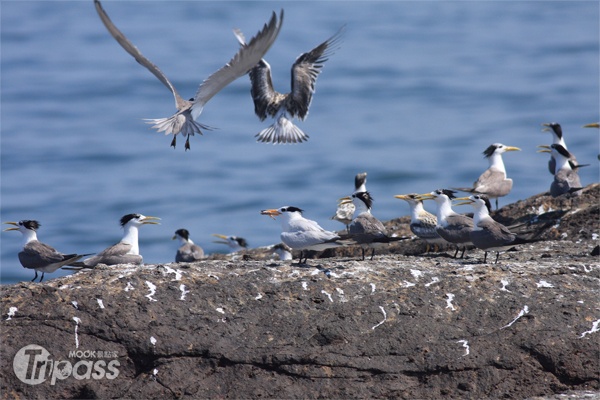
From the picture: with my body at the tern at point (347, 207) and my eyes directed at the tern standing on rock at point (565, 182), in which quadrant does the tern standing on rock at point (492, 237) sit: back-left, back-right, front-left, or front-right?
front-right

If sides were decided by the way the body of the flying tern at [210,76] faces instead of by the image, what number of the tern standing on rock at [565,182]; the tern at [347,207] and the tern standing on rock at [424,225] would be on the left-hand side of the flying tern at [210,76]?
0

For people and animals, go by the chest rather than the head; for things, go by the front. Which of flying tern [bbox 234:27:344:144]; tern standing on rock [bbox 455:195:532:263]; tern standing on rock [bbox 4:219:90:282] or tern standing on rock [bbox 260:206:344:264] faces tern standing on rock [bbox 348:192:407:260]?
tern standing on rock [bbox 455:195:532:263]

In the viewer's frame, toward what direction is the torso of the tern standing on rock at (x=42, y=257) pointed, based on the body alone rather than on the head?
to the viewer's left

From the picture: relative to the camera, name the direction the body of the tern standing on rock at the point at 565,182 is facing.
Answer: to the viewer's left

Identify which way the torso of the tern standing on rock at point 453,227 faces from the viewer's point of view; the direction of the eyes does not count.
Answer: to the viewer's left

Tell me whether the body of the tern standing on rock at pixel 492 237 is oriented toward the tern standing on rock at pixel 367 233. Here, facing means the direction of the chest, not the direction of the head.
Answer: yes

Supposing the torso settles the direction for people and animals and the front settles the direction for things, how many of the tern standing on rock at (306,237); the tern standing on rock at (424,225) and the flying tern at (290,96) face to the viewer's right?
0

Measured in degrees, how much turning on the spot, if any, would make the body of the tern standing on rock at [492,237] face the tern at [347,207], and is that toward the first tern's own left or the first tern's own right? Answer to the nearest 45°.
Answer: approximately 45° to the first tern's own right

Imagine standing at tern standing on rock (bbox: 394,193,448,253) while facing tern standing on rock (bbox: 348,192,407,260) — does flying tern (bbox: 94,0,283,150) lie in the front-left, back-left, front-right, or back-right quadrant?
front-right

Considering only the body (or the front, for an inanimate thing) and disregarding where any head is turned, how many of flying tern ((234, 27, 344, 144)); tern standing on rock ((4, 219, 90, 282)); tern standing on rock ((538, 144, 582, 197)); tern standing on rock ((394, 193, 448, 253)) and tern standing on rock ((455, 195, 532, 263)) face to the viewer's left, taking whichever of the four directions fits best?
4

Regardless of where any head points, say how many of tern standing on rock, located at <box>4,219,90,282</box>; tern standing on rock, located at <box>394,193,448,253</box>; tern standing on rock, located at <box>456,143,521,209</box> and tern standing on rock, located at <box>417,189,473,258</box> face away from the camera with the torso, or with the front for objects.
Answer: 0

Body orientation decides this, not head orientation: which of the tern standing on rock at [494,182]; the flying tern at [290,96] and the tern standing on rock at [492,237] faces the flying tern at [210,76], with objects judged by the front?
the tern standing on rock at [492,237]

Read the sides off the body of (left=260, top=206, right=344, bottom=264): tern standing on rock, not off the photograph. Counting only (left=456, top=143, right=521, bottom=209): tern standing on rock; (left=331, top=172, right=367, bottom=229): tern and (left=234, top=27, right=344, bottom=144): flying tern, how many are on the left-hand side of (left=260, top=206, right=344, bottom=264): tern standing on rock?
0
